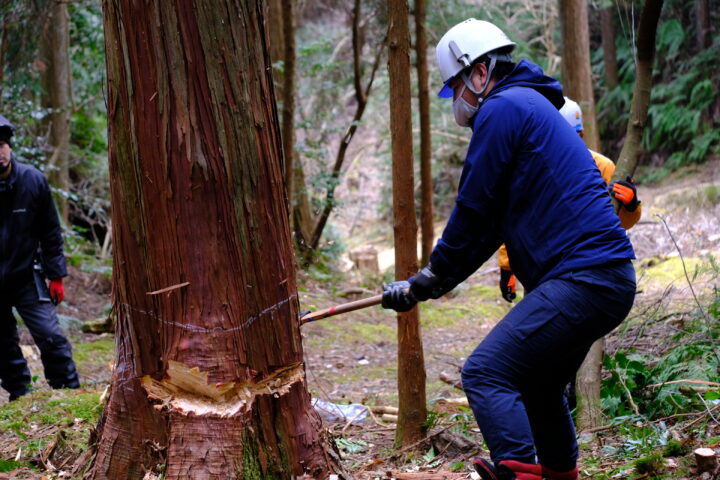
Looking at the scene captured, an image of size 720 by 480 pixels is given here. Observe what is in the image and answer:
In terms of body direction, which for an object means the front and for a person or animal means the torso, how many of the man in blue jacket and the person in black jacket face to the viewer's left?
1

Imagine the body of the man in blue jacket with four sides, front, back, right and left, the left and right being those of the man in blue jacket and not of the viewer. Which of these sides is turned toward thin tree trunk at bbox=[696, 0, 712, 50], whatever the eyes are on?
right

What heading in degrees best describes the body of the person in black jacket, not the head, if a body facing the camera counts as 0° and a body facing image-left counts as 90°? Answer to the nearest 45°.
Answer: approximately 0°

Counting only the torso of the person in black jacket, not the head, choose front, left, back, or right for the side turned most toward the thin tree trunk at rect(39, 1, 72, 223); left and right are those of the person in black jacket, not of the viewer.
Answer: back

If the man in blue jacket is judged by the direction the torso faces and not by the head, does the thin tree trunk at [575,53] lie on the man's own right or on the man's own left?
on the man's own right

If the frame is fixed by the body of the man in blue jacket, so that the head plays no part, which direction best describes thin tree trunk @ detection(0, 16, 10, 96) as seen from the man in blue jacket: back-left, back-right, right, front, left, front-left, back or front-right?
front-right

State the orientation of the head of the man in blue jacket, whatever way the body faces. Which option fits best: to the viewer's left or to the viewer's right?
to the viewer's left

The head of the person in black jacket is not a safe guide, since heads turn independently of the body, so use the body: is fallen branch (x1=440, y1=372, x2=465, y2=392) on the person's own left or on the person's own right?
on the person's own left

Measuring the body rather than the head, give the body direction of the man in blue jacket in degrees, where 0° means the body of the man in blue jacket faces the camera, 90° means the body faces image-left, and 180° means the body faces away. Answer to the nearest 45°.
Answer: approximately 90°

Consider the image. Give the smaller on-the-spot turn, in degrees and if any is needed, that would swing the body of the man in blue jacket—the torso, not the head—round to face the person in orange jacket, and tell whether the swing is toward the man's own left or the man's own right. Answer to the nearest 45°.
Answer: approximately 90° to the man's own right
